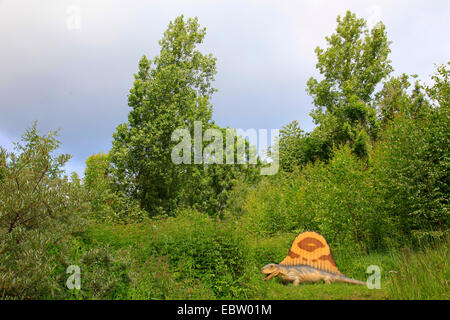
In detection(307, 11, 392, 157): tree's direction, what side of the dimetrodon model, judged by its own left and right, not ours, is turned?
right

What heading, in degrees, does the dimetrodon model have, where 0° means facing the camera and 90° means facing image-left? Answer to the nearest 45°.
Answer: approximately 90°

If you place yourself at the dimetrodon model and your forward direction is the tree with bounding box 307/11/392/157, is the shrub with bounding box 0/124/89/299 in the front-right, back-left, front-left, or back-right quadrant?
back-left

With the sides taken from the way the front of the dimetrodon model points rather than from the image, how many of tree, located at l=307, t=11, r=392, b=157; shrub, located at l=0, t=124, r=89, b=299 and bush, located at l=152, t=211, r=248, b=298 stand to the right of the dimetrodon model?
1

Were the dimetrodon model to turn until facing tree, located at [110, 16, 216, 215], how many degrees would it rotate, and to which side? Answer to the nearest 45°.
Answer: approximately 45° to its right

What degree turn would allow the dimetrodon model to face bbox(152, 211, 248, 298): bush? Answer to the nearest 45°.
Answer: approximately 45° to its left

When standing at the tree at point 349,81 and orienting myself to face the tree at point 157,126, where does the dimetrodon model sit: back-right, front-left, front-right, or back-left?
front-left

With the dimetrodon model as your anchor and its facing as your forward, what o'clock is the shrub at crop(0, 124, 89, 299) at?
The shrub is roughly at 10 o'clock from the dimetrodon model.
